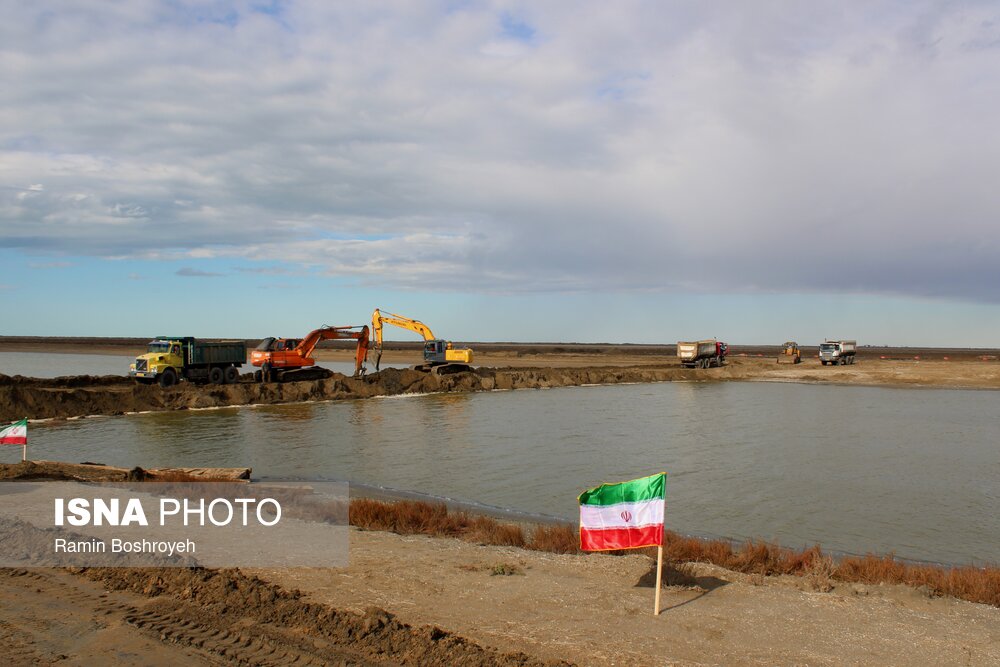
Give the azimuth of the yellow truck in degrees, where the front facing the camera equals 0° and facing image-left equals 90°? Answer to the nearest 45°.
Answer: approximately 45°

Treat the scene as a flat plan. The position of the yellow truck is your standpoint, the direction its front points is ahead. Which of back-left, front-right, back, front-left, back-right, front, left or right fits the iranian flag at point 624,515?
front-left

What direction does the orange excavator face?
to the viewer's right

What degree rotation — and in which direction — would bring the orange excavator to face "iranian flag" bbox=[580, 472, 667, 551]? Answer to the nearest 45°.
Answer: approximately 90° to its right

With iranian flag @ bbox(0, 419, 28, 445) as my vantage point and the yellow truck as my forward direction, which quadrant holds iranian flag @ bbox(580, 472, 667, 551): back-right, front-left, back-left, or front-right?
back-right

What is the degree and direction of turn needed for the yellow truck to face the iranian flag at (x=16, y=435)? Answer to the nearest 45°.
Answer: approximately 45° to its left
